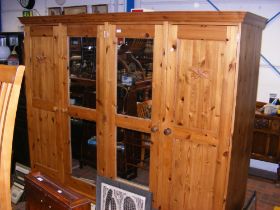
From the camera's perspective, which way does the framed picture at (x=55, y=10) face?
toward the camera

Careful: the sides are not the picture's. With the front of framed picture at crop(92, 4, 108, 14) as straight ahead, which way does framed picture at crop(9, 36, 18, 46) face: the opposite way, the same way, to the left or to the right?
the same way

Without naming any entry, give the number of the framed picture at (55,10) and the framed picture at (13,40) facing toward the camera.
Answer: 2

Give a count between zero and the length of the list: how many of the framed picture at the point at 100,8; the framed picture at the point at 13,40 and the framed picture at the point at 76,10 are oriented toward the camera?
3

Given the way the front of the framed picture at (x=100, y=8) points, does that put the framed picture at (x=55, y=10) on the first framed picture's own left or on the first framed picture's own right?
on the first framed picture's own right

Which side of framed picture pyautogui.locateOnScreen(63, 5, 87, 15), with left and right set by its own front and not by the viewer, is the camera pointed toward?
front

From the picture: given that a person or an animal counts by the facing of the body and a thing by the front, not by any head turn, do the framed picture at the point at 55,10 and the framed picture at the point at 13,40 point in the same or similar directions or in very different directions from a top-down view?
same or similar directions

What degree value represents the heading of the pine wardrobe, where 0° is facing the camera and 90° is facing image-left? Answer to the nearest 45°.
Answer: approximately 45°

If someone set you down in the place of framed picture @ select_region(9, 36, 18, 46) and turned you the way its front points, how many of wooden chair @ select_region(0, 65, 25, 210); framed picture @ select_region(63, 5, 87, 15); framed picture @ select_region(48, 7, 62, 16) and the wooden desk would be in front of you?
2

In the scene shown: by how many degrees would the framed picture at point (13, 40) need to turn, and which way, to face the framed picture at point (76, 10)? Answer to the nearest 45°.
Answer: approximately 135° to its left

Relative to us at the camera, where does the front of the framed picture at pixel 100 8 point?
facing the viewer

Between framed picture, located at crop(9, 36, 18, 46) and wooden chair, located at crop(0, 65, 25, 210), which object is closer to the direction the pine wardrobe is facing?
the wooden chair

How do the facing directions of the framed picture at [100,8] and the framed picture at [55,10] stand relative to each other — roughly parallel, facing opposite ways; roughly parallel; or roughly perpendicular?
roughly parallel

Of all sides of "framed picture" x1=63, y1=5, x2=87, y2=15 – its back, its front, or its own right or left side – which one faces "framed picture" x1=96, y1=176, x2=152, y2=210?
front

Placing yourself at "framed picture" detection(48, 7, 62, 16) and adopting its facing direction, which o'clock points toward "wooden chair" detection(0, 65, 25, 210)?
The wooden chair is roughly at 12 o'clock from the framed picture.
